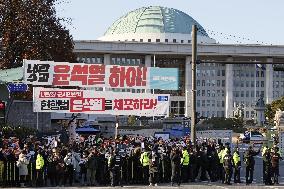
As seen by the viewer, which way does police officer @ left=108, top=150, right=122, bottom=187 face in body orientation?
away from the camera

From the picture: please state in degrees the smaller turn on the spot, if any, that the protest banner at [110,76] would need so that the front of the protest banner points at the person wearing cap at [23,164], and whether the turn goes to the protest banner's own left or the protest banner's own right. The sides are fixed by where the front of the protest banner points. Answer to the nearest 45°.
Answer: approximately 45° to the protest banner's own right

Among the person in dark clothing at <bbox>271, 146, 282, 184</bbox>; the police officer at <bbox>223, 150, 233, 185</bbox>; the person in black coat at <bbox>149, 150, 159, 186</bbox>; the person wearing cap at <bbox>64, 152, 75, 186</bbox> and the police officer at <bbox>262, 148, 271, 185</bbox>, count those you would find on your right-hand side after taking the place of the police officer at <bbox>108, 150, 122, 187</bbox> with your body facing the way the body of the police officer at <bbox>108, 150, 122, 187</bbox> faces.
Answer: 4

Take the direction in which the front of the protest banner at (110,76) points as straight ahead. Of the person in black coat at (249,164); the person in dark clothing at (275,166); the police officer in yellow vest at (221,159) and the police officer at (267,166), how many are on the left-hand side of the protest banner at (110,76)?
4

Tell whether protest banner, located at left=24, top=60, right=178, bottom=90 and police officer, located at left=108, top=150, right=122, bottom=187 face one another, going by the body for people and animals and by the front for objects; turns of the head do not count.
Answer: yes

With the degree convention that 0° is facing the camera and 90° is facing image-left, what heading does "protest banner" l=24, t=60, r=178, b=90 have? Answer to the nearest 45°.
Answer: approximately 0°

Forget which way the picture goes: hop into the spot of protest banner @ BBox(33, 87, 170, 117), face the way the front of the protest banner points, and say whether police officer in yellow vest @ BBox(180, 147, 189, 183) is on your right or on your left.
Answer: on your left

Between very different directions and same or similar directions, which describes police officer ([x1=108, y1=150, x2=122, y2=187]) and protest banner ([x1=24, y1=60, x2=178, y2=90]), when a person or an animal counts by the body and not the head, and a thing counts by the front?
very different directions
